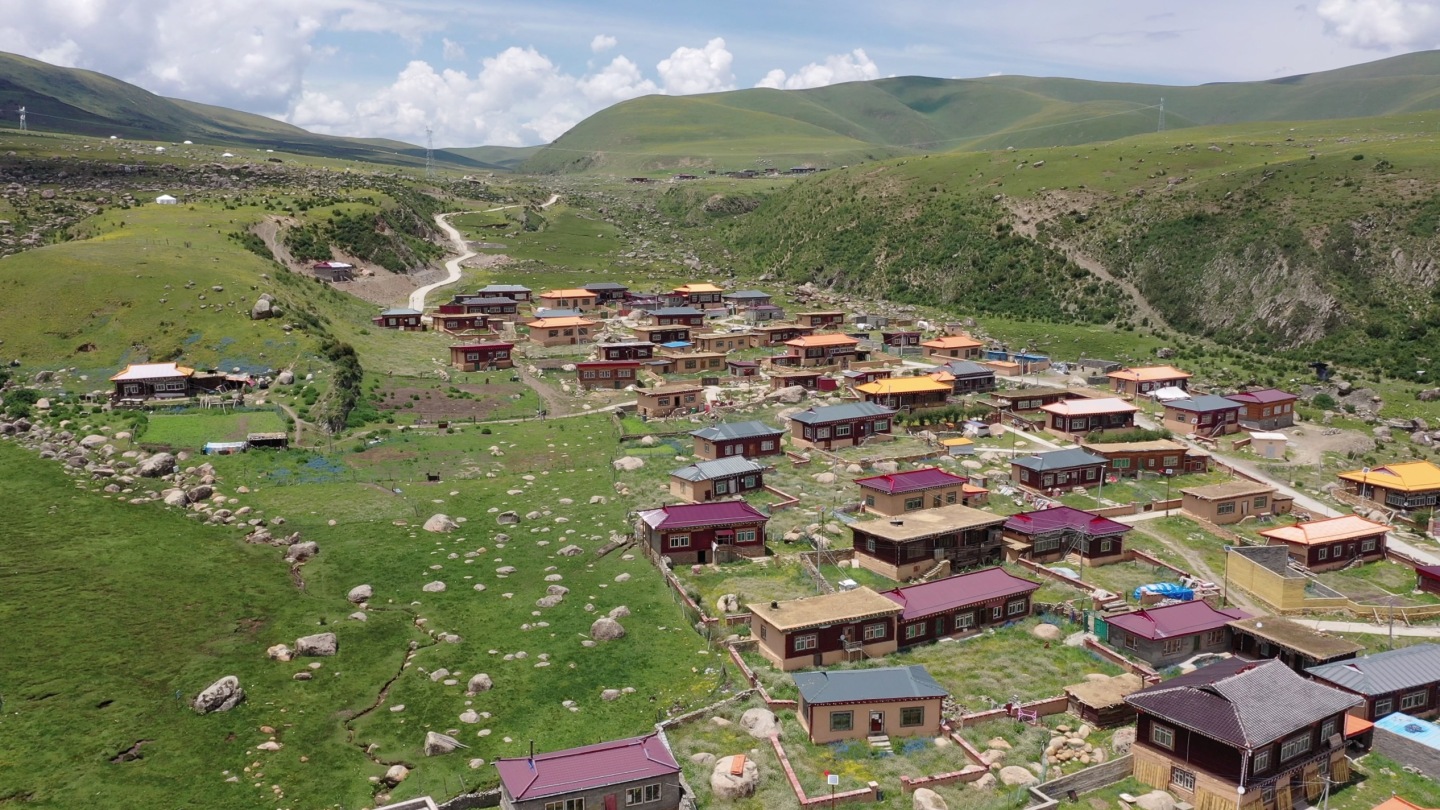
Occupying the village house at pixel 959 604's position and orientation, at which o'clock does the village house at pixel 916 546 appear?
the village house at pixel 916 546 is roughly at 7 o'clock from the village house at pixel 959 604.

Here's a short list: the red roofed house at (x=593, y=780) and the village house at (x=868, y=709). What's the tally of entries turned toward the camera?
2

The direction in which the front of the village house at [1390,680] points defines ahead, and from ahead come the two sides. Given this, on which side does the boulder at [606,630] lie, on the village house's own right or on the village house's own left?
on the village house's own right

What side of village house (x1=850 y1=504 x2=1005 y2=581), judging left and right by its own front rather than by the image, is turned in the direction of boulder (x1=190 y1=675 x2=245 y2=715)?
right

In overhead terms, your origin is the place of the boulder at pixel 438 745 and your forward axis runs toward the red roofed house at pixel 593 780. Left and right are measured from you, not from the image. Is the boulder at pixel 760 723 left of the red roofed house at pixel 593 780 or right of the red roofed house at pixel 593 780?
left

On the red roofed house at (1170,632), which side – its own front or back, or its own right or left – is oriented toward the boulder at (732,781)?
right

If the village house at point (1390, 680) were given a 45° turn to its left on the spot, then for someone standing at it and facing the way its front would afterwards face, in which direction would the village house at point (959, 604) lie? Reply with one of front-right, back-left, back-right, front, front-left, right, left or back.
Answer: back

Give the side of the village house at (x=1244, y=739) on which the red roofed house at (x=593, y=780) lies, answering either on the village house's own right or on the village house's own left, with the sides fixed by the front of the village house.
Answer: on the village house's own right
